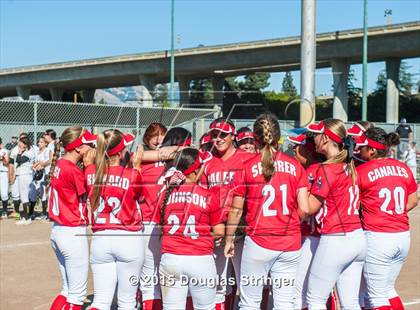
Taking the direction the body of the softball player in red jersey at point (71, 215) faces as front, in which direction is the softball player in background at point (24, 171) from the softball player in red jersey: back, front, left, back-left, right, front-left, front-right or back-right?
left

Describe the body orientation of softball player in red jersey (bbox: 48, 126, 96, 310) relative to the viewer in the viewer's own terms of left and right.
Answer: facing to the right of the viewer

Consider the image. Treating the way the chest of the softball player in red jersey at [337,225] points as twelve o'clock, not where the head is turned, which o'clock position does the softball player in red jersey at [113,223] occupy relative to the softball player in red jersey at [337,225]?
the softball player in red jersey at [113,223] is roughly at 10 o'clock from the softball player in red jersey at [337,225].

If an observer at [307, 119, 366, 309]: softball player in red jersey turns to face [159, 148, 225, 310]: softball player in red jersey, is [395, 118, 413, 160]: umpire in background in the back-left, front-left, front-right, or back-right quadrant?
back-right

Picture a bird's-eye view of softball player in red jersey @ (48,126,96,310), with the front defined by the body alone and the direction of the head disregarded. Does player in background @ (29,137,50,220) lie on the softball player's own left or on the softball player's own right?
on the softball player's own left

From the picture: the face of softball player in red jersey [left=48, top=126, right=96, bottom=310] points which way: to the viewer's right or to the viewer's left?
to the viewer's right

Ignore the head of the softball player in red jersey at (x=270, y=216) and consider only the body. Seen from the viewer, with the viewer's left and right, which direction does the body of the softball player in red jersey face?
facing away from the viewer

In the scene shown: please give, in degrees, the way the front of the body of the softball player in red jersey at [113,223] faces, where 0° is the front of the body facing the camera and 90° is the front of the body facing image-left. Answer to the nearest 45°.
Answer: approximately 225°

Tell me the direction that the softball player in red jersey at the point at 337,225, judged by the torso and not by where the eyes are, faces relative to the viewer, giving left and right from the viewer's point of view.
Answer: facing away from the viewer and to the left of the viewer

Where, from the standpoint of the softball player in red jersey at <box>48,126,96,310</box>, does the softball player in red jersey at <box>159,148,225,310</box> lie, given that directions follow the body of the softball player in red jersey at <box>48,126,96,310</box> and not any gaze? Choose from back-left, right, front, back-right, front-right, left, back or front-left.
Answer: front-right
